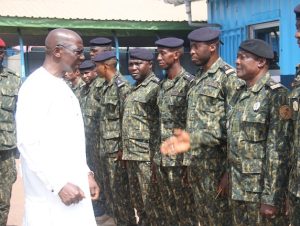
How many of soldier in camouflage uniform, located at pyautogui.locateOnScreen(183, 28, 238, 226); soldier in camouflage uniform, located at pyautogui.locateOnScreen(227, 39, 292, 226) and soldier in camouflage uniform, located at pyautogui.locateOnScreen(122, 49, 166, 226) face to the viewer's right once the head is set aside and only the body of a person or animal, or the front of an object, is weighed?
0

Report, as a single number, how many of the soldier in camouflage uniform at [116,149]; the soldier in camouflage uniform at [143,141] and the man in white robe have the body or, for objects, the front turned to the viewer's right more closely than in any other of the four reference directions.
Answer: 1

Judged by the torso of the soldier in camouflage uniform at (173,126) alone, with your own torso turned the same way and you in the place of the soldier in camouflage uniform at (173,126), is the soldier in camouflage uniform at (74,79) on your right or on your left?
on your right

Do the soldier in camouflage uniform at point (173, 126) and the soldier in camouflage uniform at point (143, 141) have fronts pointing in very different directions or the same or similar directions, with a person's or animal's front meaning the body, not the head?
same or similar directions

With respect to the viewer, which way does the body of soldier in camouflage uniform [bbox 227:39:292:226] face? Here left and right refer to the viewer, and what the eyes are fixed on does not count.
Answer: facing the viewer and to the left of the viewer

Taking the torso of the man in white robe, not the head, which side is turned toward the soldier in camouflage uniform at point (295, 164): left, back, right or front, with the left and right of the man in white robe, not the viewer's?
front

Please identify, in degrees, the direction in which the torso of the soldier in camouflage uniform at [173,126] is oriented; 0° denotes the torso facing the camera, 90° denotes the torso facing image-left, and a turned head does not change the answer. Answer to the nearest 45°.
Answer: approximately 45°

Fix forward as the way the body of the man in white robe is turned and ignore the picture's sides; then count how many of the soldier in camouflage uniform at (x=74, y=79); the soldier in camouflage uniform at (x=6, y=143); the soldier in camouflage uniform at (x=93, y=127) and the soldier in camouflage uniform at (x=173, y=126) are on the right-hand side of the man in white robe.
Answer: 0

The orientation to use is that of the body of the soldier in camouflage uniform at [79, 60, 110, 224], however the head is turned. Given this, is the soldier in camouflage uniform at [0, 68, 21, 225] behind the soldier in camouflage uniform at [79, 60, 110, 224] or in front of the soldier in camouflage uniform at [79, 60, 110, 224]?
in front

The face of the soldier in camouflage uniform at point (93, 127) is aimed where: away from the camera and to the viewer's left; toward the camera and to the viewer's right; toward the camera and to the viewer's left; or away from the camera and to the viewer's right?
toward the camera and to the viewer's left

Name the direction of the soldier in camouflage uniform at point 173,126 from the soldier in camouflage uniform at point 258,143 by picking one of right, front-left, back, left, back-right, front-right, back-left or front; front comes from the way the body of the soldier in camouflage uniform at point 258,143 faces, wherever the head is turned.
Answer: right

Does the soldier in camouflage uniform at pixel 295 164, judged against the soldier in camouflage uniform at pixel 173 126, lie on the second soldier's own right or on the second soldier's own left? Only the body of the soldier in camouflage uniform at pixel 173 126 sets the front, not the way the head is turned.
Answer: on the second soldier's own left

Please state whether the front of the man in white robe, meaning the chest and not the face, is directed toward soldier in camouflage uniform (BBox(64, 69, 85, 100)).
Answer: no

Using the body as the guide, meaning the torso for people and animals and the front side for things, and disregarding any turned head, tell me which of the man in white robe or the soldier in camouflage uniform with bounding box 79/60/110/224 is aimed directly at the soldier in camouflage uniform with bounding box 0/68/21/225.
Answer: the soldier in camouflage uniform with bounding box 79/60/110/224

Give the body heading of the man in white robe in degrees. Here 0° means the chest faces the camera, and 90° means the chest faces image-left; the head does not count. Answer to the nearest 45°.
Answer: approximately 270°

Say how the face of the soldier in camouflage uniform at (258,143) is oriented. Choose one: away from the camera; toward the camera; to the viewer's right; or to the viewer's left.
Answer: to the viewer's left

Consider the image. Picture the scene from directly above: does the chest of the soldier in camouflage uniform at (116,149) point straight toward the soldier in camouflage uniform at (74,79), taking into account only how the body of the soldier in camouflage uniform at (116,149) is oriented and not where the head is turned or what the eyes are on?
no

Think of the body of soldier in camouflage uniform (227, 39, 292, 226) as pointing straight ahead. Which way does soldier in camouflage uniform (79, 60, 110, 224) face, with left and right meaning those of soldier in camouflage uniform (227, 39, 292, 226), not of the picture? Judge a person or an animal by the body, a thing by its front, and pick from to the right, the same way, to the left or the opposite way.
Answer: the same way

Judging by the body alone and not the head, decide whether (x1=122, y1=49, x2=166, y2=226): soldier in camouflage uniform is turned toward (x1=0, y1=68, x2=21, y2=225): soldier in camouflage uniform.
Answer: no

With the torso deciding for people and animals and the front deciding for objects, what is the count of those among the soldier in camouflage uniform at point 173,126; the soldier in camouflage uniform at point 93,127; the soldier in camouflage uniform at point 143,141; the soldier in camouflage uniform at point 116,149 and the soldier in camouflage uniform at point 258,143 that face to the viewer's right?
0
